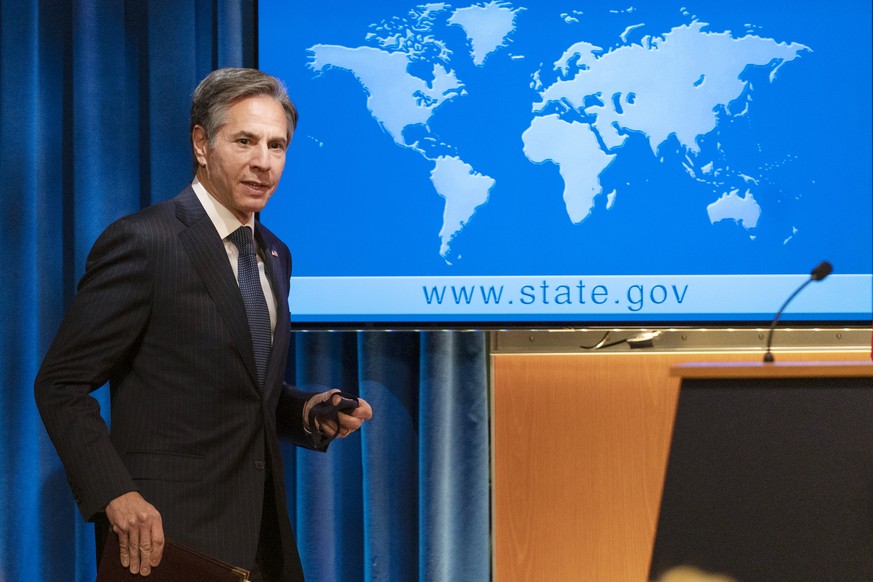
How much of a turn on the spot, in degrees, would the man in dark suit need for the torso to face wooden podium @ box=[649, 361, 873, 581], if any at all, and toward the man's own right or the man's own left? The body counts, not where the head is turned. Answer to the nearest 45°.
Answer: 0° — they already face it
